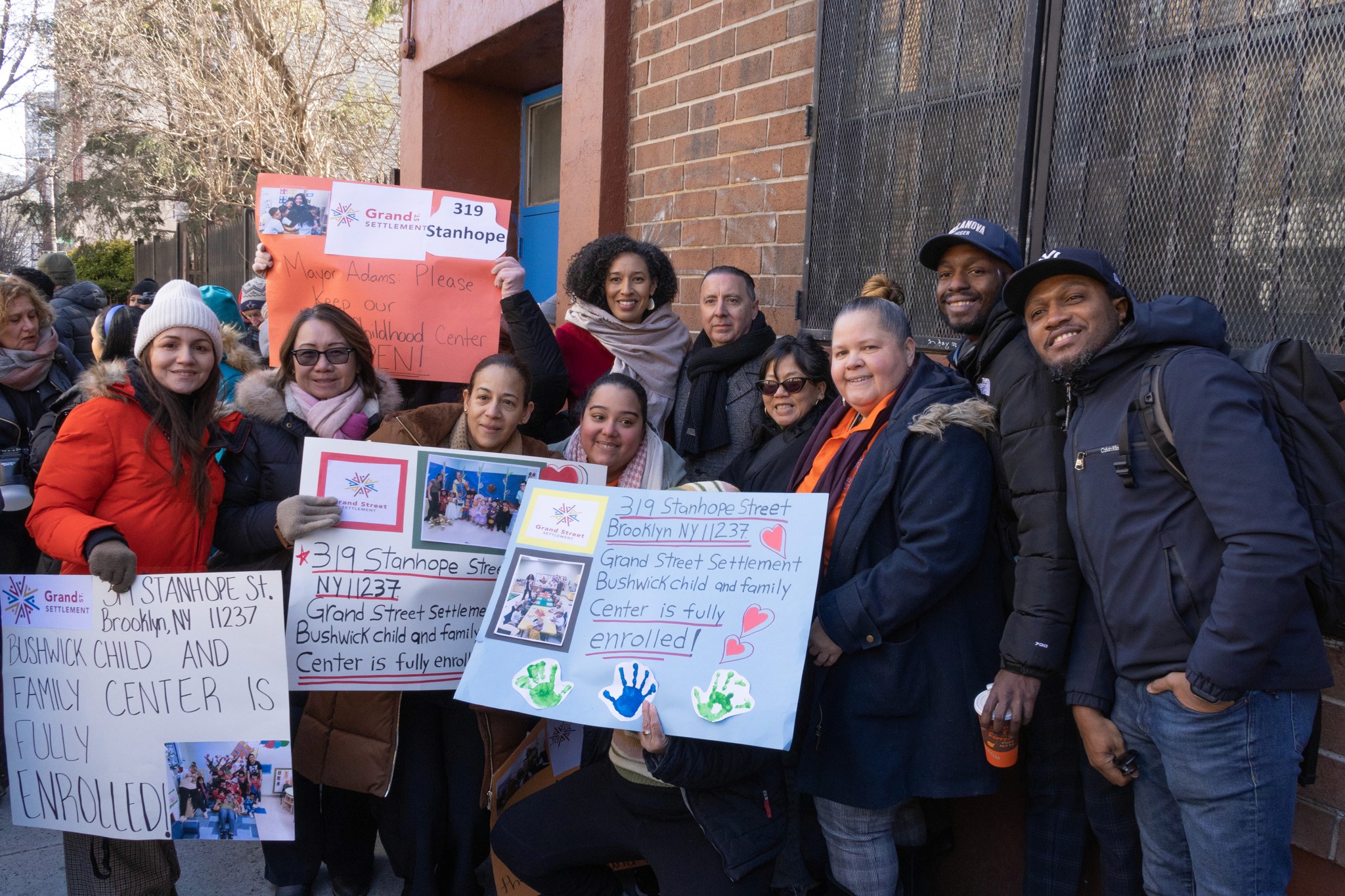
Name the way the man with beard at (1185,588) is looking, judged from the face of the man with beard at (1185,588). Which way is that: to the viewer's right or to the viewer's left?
to the viewer's left

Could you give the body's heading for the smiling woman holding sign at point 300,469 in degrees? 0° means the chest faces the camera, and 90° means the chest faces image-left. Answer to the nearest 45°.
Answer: approximately 0°

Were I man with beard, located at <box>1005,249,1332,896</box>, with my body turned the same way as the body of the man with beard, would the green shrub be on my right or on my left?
on my right

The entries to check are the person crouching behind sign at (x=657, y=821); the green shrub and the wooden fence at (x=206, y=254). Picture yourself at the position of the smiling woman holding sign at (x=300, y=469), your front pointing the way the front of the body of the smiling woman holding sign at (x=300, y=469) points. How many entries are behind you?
2

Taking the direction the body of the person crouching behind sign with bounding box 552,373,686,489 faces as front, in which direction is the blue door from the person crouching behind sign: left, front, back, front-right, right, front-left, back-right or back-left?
back

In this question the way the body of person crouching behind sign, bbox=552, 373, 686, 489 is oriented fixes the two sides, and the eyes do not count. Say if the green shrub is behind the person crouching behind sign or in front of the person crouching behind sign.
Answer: behind

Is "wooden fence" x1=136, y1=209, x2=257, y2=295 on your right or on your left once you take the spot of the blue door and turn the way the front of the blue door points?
on your right

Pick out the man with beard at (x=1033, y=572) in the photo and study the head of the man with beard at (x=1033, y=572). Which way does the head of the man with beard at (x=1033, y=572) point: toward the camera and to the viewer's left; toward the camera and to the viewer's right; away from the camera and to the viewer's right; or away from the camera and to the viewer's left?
toward the camera and to the viewer's left

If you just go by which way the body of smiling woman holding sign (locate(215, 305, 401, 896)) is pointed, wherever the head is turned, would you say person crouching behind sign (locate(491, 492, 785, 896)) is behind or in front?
in front
